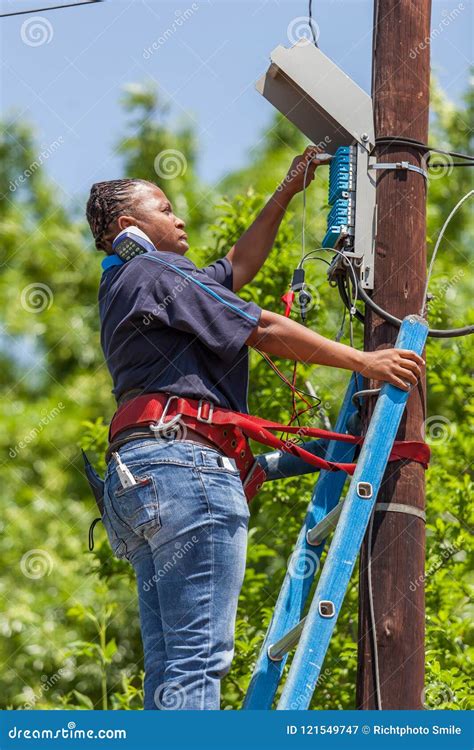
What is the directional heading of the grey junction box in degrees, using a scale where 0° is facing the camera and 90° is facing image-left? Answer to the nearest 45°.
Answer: approximately 90°
